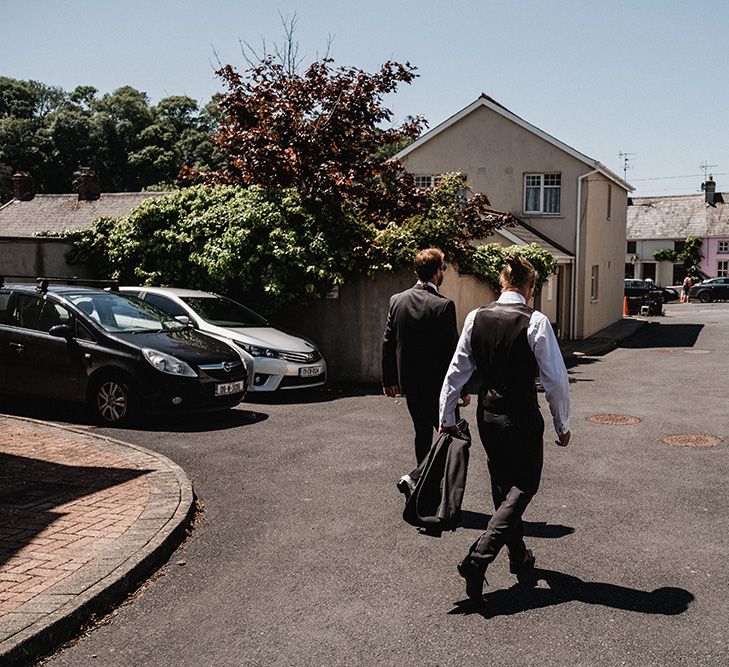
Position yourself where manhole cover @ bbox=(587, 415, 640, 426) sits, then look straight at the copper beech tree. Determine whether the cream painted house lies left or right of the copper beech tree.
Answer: right

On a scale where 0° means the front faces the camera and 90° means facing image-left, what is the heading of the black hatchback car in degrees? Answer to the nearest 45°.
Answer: approximately 315°

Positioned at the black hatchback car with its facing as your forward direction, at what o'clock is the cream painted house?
The cream painted house is roughly at 9 o'clock from the black hatchback car.

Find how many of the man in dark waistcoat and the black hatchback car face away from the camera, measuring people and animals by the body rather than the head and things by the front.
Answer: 1

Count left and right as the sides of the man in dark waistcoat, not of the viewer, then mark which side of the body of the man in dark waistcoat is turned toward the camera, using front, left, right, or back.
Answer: back

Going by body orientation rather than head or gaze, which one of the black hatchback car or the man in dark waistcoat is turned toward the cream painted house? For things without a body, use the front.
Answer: the man in dark waistcoat

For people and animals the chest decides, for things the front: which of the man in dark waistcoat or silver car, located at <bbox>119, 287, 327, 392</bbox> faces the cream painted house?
the man in dark waistcoat

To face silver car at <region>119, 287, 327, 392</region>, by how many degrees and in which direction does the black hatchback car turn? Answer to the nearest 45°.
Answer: approximately 90° to its left

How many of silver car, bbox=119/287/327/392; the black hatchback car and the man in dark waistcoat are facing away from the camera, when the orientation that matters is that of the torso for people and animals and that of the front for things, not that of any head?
1

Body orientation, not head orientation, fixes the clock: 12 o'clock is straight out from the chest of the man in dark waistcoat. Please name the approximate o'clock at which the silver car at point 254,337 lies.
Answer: The silver car is roughly at 11 o'clock from the man in dark waistcoat.

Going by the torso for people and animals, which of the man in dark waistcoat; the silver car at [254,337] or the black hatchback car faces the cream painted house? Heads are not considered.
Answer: the man in dark waistcoat

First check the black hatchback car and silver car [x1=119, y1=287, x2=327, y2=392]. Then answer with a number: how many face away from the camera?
0

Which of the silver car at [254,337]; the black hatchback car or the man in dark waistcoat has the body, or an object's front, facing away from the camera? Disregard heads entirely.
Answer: the man in dark waistcoat

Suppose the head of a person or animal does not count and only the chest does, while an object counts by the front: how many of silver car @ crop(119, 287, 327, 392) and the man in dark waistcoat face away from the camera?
1

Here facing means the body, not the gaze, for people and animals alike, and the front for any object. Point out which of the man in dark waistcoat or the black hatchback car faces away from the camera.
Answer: the man in dark waistcoat
